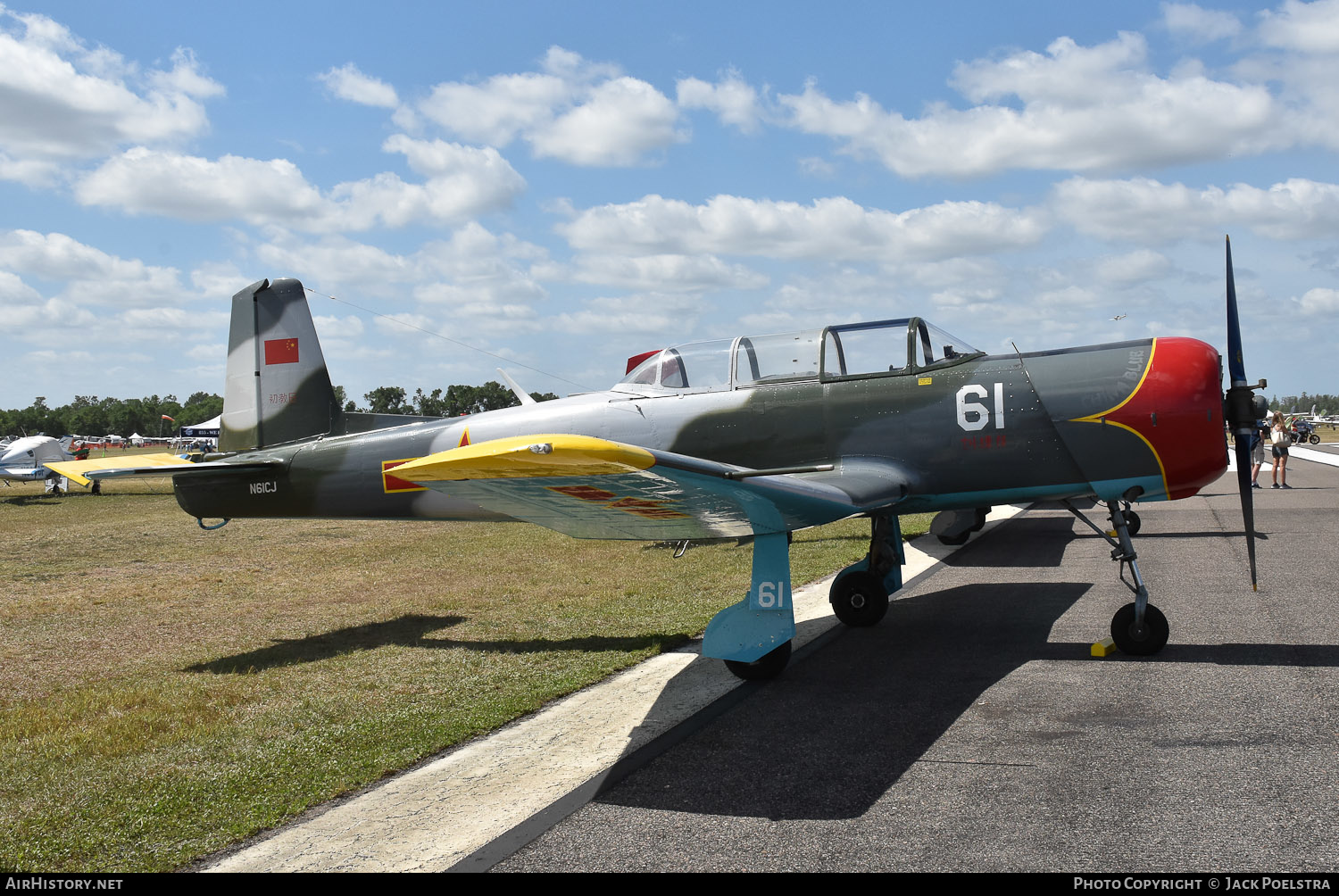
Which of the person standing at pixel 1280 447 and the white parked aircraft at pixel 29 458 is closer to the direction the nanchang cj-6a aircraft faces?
the person standing

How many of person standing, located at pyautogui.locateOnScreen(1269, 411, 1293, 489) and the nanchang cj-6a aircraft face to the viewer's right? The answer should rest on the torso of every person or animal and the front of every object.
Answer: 1

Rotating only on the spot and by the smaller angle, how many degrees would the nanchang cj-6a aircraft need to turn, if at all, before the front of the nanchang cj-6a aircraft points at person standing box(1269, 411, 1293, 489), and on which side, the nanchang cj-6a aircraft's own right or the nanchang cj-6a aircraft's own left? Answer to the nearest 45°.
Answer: approximately 45° to the nanchang cj-6a aircraft's own left

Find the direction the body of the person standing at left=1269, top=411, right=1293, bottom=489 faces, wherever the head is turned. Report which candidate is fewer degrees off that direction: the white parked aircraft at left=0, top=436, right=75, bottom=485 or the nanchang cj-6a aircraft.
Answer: the nanchang cj-6a aircraft

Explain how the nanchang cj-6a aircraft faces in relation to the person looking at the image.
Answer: facing to the right of the viewer

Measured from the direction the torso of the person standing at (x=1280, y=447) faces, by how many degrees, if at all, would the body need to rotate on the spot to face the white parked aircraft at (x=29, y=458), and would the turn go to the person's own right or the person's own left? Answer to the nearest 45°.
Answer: approximately 90° to the person's own right
